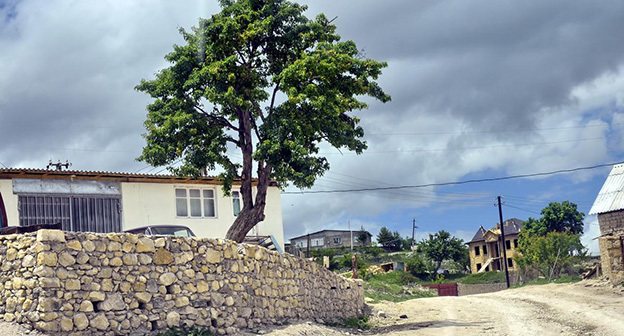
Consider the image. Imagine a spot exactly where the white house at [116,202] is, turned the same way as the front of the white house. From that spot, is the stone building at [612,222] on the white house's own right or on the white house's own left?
on the white house's own left

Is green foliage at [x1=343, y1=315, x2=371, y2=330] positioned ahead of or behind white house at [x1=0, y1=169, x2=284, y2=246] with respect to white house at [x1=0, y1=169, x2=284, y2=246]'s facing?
ahead

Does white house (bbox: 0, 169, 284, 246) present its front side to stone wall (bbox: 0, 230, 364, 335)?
yes

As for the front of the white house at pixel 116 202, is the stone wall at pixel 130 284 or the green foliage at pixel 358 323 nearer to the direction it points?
the stone wall

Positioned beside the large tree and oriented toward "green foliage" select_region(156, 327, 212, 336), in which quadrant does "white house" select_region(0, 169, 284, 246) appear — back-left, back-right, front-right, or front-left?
back-right

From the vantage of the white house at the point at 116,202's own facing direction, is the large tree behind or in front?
in front

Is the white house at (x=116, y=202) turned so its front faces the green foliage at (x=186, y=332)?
yes

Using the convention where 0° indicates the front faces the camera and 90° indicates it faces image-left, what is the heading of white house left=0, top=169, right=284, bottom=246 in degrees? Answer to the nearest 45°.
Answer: approximately 0°
